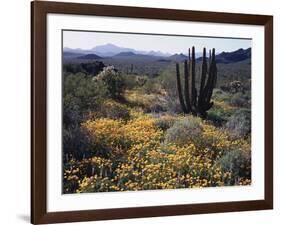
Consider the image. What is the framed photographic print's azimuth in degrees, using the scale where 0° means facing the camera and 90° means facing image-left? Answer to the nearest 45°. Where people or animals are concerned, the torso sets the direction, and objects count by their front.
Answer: approximately 315°
